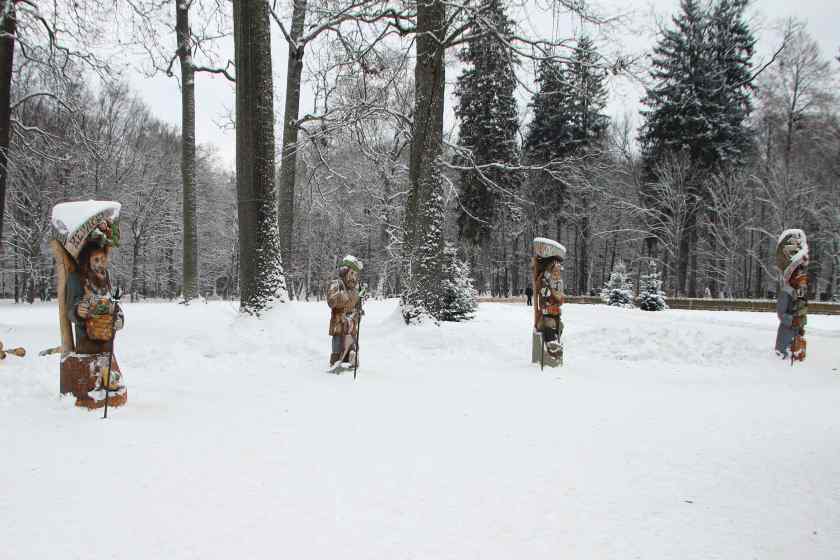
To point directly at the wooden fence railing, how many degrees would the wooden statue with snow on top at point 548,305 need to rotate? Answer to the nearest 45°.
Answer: approximately 90° to its left

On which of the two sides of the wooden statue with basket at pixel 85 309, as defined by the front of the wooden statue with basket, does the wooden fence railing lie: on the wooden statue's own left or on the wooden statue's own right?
on the wooden statue's own left

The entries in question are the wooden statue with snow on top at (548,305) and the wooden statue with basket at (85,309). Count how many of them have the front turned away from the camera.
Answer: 0

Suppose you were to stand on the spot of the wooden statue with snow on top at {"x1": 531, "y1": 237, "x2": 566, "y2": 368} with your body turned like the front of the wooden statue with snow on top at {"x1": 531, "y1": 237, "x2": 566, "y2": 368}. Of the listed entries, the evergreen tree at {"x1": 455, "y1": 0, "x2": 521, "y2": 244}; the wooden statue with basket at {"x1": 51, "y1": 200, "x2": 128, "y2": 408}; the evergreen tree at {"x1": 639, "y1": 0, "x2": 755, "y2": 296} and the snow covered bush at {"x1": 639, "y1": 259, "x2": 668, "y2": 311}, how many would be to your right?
1

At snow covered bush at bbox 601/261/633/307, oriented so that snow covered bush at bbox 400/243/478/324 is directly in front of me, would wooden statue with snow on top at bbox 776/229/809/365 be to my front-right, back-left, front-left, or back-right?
front-left

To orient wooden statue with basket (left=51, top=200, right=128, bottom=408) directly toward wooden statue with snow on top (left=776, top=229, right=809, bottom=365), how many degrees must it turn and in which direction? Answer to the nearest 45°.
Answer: approximately 45° to its left

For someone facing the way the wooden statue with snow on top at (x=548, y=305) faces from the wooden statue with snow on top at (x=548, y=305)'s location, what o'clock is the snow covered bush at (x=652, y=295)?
The snow covered bush is roughly at 8 o'clock from the wooden statue with snow on top.

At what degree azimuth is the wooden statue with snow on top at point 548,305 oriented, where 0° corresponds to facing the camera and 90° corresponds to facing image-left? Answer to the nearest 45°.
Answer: approximately 315°

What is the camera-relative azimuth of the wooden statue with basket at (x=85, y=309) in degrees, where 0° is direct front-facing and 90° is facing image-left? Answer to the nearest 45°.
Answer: approximately 315°

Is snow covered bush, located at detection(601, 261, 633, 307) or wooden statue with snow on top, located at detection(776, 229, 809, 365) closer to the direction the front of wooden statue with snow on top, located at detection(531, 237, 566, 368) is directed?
the wooden statue with snow on top, located at detection(776, 229, 809, 365)
